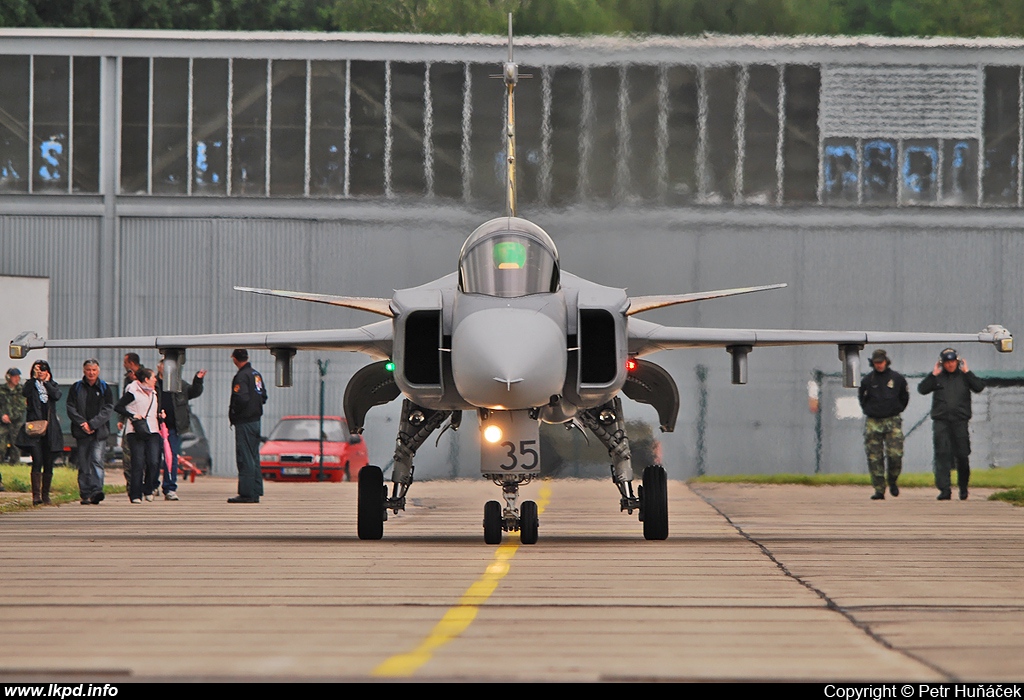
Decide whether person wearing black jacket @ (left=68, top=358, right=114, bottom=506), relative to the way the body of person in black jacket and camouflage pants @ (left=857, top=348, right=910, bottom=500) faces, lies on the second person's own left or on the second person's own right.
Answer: on the second person's own right

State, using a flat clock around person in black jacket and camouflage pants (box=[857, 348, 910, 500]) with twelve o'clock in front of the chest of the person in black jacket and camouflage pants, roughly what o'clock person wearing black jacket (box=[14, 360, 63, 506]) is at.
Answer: The person wearing black jacket is roughly at 2 o'clock from the person in black jacket and camouflage pants.

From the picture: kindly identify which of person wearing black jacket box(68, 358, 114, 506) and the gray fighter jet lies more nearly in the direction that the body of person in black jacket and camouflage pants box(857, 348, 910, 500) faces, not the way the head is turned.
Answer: the gray fighter jet

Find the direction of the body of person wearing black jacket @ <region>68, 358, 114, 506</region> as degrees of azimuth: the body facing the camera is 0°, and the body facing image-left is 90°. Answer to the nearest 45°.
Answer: approximately 0°

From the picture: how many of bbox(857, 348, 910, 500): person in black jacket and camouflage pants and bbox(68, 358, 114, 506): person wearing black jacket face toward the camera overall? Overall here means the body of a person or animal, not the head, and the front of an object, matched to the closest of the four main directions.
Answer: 2

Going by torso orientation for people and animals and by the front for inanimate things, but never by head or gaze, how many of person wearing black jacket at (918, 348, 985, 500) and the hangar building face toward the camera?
2

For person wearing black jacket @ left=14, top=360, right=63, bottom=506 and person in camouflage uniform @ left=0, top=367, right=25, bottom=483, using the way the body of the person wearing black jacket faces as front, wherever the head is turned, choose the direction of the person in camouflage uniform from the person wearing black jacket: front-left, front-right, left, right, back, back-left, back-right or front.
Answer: back

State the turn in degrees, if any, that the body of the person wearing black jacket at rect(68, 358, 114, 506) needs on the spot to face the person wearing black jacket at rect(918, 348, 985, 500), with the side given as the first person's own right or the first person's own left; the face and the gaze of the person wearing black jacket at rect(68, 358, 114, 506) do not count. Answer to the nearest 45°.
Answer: approximately 90° to the first person's own left
